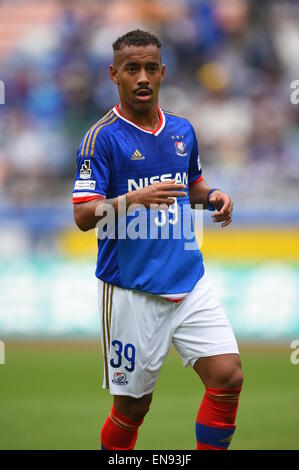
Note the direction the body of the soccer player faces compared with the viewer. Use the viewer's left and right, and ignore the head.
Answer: facing the viewer and to the right of the viewer
